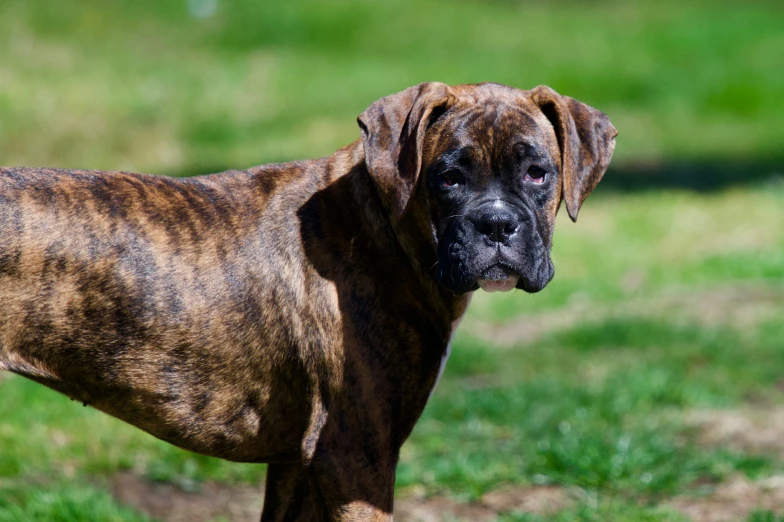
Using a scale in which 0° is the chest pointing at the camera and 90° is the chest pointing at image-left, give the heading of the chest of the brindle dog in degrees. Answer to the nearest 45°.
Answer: approximately 270°
